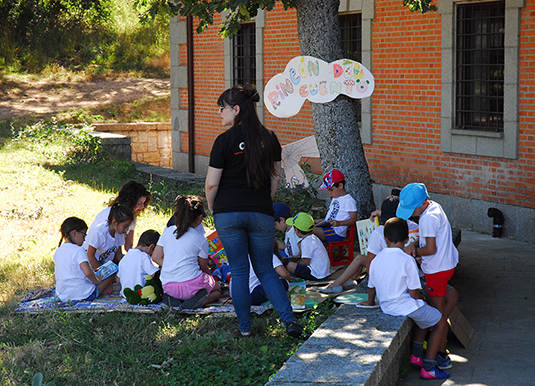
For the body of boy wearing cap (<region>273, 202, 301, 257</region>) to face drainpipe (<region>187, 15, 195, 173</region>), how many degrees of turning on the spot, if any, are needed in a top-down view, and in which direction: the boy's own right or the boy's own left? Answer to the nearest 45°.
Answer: approximately 135° to the boy's own right

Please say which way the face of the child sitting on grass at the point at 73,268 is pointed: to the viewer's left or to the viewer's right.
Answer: to the viewer's right

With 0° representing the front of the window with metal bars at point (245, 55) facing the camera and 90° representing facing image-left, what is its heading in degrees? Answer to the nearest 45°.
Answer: approximately 45°
